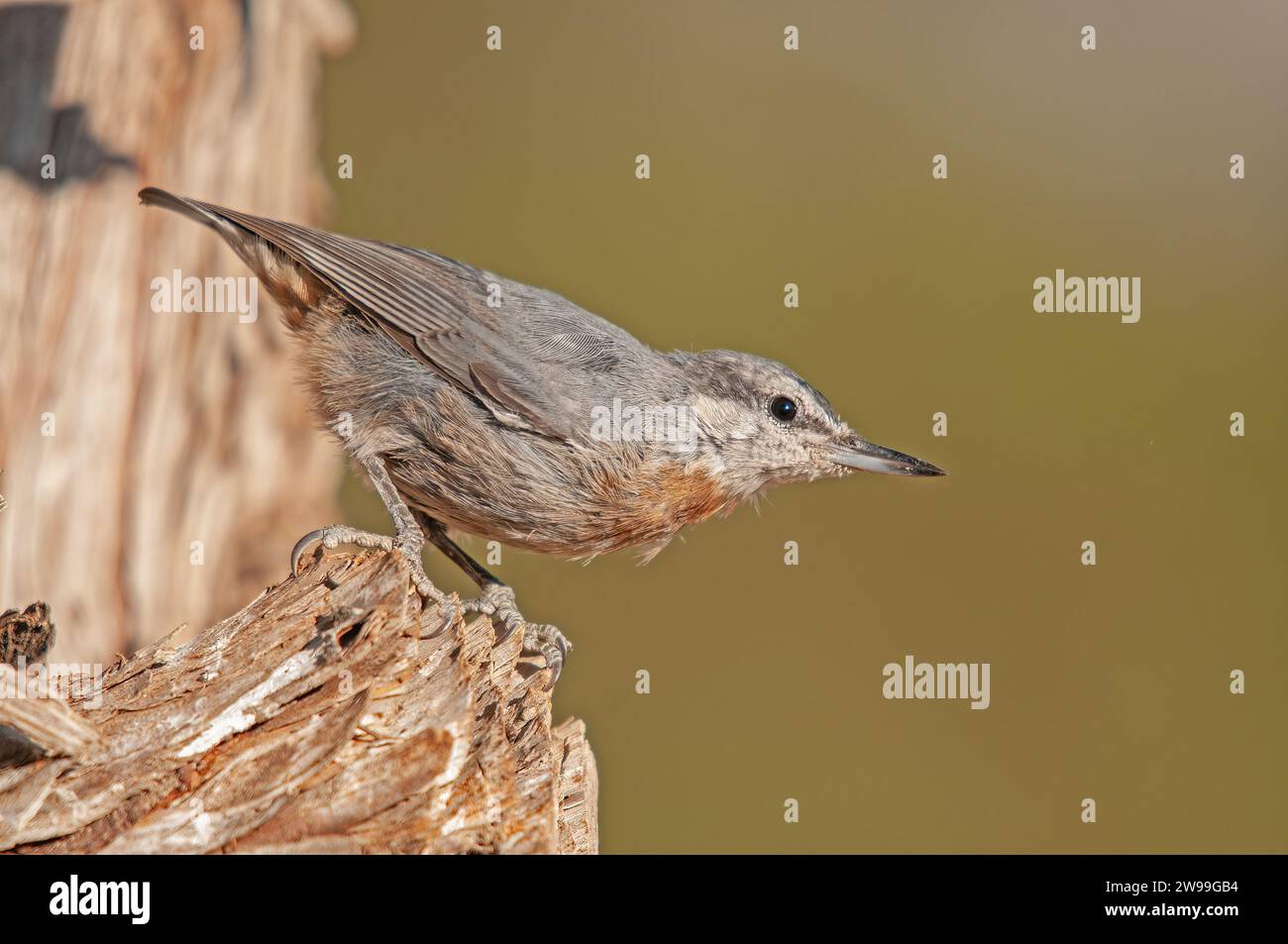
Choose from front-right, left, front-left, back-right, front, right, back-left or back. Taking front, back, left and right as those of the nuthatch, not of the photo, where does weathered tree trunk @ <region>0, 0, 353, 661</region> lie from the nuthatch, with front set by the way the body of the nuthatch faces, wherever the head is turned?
back-left

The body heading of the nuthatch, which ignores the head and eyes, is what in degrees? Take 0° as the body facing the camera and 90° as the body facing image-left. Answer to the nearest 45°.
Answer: approximately 270°
